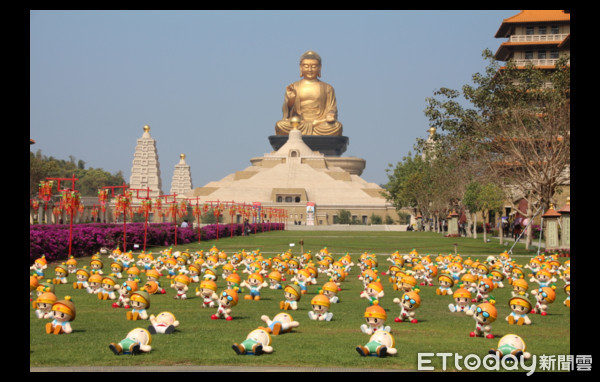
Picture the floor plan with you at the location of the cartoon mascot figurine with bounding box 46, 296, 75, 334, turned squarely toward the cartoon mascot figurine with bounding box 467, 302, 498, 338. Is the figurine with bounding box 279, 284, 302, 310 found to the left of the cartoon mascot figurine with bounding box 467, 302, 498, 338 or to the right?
left

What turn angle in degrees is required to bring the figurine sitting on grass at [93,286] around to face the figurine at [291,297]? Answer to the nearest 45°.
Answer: approximately 90° to its left

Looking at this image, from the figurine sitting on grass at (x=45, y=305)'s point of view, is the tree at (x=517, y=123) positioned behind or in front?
behind

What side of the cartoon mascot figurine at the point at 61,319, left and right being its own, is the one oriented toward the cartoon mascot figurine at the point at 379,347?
left

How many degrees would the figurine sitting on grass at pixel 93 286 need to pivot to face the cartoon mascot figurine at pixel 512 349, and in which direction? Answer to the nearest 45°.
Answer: approximately 90° to its left

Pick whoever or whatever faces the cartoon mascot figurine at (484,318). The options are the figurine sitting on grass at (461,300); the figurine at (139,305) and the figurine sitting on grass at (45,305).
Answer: the figurine sitting on grass at (461,300)

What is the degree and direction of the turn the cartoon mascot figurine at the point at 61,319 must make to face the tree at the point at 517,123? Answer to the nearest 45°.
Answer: approximately 180°

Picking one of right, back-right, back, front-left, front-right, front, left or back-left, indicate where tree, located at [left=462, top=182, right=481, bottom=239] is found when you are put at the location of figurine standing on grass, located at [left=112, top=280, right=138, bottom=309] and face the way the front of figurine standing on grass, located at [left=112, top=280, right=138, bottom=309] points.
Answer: back

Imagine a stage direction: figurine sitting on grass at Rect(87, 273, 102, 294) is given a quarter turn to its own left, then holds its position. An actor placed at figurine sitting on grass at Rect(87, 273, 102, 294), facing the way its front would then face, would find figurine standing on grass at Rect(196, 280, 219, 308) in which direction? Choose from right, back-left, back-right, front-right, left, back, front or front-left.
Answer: front

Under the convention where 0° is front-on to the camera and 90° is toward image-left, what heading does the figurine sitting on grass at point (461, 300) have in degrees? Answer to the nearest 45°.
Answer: approximately 0°

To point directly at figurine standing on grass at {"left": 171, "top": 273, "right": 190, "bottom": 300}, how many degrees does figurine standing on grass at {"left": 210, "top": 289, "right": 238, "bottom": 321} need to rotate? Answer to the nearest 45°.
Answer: approximately 135° to its right

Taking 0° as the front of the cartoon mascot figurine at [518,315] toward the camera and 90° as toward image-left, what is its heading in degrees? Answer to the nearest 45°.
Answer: approximately 45°
